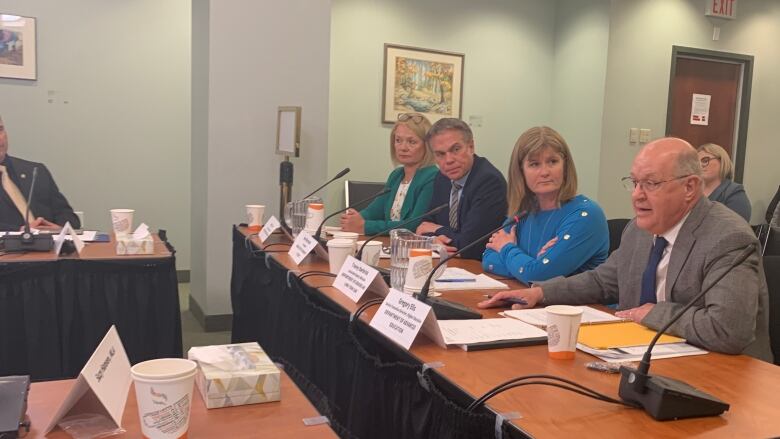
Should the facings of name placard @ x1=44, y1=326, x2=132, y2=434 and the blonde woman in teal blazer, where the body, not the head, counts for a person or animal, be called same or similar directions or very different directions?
very different directions

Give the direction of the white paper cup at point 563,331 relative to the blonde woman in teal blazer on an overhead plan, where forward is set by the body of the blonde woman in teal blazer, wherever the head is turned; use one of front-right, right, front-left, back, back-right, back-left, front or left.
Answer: front-left

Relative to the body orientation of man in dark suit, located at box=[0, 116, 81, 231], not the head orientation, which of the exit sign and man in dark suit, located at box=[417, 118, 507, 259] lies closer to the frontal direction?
the man in dark suit

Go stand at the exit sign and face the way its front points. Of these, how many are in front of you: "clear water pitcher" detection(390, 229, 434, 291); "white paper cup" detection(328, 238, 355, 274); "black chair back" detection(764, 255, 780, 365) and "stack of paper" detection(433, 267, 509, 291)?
4

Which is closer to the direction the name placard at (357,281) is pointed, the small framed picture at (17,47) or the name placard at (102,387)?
the name placard

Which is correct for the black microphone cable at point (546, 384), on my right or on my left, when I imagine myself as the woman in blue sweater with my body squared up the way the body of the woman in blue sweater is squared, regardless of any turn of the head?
on my left

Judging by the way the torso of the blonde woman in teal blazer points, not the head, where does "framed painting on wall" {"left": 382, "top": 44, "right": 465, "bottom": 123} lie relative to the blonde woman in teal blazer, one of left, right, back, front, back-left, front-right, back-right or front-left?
back-right

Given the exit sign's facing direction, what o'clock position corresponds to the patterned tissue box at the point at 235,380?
The patterned tissue box is roughly at 12 o'clock from the exit sign.
